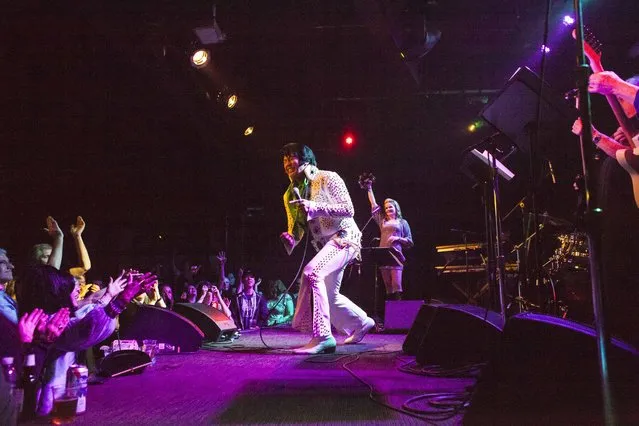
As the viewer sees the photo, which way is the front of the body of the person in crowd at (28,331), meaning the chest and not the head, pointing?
to the viewer's right

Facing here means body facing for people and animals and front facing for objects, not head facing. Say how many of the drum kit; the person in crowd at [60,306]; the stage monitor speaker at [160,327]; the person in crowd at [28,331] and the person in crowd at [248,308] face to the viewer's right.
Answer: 3

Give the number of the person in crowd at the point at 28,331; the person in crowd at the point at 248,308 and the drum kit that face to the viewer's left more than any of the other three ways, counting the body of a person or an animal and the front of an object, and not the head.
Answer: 1

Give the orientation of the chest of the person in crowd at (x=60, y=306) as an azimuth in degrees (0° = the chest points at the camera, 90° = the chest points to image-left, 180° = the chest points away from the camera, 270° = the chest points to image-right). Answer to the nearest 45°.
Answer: approximately 270°

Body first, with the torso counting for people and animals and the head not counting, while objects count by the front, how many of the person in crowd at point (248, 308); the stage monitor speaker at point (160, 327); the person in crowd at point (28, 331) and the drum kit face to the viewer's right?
2

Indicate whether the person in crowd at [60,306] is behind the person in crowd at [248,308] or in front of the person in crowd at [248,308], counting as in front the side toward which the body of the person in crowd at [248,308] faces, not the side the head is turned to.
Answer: in front

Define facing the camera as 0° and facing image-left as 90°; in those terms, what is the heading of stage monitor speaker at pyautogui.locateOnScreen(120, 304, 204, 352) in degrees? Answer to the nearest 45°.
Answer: approximately 270°

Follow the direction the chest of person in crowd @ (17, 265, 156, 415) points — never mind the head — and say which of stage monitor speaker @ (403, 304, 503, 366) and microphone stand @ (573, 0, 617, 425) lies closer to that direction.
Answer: the stage monitor speaker

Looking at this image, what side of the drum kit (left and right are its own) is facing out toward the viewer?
left

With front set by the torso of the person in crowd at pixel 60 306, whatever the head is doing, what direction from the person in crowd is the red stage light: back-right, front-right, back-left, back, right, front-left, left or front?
front-left
